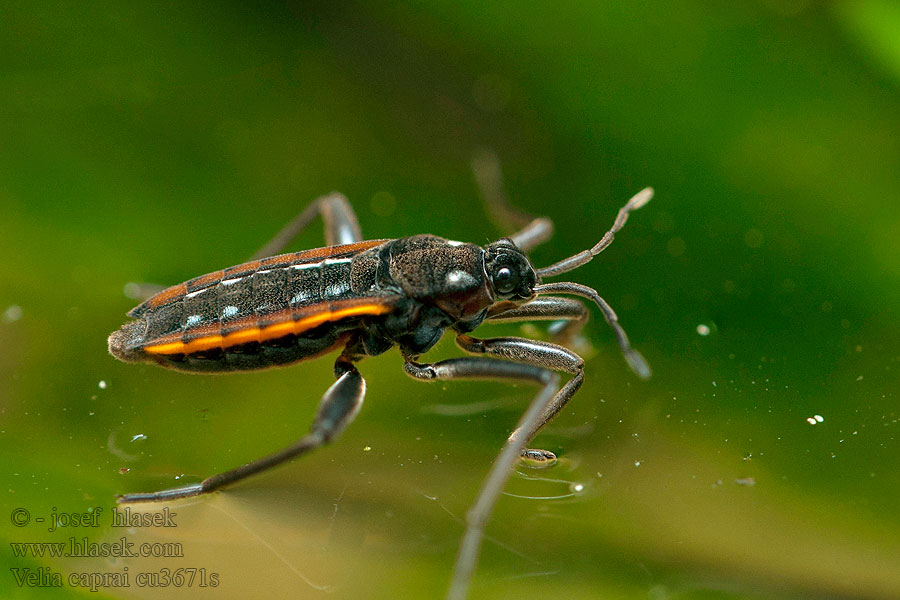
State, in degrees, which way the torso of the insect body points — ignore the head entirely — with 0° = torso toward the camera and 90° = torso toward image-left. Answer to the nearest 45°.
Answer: approximately 270°
